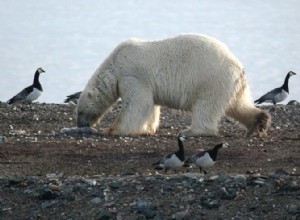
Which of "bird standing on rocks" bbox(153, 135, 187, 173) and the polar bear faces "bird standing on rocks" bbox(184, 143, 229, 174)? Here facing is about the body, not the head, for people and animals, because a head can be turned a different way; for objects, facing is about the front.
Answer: "bird standing on rocks" bbox(153, 135, 187, 173)

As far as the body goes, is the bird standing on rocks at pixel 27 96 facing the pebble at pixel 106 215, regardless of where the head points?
no

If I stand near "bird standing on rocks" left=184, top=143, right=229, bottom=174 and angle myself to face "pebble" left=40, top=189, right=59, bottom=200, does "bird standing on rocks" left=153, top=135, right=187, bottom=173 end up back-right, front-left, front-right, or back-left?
front-right

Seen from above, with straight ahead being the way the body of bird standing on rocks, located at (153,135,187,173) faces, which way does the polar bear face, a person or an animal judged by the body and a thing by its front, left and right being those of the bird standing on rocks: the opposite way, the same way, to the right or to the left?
the opposite way

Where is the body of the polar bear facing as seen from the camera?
to the viewer's left

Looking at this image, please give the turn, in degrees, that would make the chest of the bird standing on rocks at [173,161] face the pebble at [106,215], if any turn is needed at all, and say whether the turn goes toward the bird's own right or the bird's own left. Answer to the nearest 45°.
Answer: approximately 135° to the bird's own right

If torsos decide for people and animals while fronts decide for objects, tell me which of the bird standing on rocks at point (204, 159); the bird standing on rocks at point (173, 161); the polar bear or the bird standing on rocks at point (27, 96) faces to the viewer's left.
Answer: the polar bear

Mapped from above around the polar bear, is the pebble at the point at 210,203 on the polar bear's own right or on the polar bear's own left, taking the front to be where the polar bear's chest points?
on the polar bear's own left

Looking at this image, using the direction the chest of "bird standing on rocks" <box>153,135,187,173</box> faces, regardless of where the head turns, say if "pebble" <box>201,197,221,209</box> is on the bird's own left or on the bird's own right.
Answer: on the bird's own right

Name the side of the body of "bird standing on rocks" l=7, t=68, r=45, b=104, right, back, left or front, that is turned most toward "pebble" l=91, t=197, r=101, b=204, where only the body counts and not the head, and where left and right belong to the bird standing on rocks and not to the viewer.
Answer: right

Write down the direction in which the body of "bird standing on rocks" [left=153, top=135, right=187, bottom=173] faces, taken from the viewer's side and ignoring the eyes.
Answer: to the viewer's right

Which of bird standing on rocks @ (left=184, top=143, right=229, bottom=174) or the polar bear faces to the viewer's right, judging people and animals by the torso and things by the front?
the bird standing on rocks

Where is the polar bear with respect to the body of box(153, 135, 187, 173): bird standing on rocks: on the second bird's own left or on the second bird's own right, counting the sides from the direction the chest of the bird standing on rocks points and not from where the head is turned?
on the second bird's own left

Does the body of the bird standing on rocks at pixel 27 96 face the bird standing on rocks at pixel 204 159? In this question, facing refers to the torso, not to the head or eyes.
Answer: no

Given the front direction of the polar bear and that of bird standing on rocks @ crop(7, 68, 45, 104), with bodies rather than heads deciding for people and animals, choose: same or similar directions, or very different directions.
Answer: very different directions

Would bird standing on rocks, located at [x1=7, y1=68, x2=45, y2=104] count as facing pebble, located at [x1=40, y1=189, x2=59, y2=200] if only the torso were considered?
no

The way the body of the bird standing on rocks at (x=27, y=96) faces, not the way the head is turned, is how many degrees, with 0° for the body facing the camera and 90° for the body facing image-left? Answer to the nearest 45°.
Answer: approximately 270°
